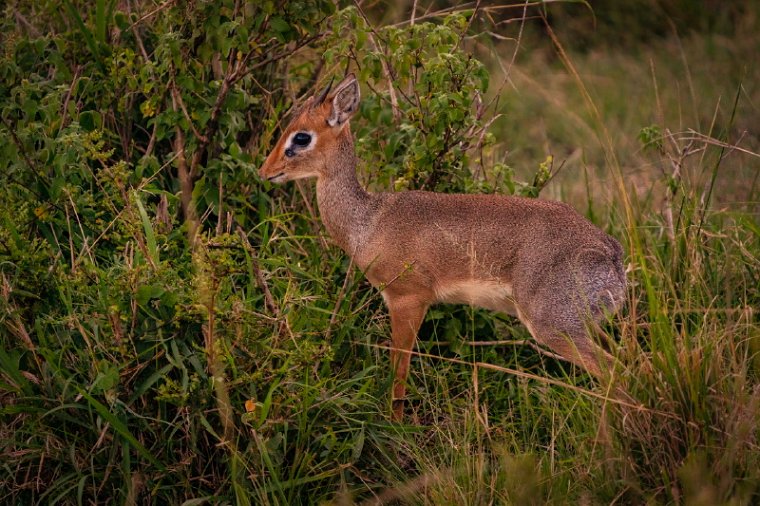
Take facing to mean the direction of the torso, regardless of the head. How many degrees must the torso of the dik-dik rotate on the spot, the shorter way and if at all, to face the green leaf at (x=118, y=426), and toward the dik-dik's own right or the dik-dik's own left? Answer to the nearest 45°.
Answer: approximately 45° to the dik-dik's own left

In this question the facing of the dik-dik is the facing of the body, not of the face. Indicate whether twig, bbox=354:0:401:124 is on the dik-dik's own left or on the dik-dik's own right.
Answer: on the dik-dik's own right

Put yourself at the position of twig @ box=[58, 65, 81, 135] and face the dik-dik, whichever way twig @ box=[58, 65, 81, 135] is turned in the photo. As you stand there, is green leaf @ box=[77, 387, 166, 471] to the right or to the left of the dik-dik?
right

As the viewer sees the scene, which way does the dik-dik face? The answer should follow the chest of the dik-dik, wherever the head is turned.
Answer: to the viewer's left

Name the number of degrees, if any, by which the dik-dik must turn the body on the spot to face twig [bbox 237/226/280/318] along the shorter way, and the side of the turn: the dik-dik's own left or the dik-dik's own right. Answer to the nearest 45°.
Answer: approximately 45° to the dik-dik's own left

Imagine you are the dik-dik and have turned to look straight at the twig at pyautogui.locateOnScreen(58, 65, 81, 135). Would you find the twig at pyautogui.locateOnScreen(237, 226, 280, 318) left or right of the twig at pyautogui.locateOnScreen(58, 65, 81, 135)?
left
